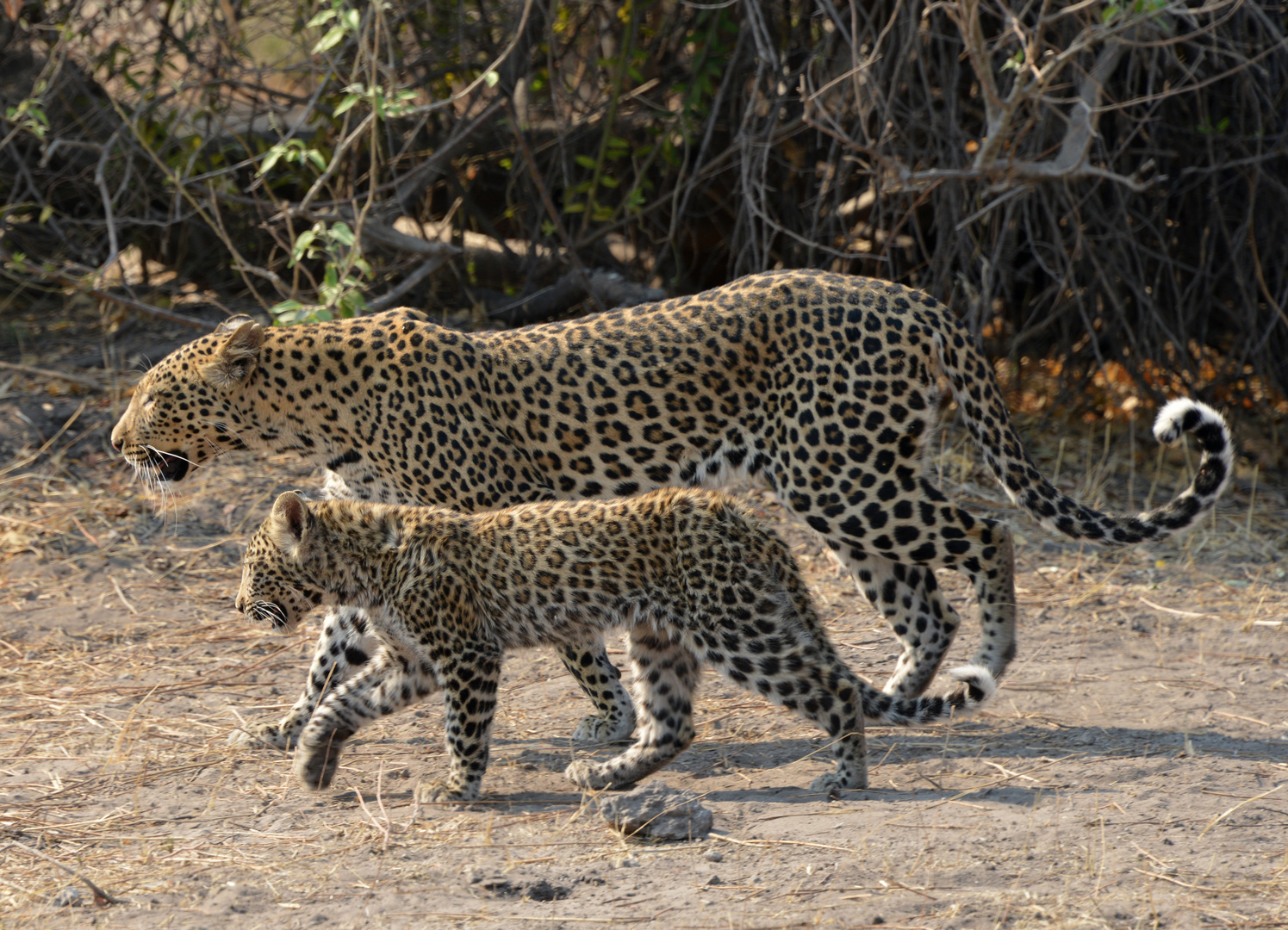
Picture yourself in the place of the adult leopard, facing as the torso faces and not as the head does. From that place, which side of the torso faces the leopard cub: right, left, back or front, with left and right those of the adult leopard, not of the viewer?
left

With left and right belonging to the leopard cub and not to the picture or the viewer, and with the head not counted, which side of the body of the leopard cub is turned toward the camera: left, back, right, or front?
left

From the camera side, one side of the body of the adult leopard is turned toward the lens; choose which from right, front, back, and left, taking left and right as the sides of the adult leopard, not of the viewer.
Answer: left

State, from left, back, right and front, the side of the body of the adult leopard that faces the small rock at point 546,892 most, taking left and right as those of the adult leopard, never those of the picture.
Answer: left

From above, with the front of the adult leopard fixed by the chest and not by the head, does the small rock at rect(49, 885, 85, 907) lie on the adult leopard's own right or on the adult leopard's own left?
on the adult leopard's own left

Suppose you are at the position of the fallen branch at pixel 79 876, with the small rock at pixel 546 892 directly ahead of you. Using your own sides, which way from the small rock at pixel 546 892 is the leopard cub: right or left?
left

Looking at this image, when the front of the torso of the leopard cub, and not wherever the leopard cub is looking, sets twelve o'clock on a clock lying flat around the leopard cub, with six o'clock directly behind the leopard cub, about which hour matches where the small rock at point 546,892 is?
The small rock is roughly at 9 o'clock from the leopard cub.

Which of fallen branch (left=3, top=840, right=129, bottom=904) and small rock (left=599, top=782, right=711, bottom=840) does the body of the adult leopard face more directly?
the fallen branch

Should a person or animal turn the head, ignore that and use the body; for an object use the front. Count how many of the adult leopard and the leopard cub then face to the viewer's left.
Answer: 2

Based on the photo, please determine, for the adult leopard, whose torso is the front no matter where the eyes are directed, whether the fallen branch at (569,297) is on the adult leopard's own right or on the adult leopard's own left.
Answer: on the adult leopard's own right
